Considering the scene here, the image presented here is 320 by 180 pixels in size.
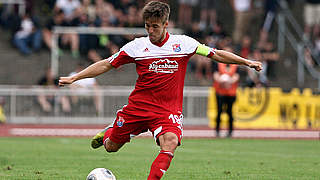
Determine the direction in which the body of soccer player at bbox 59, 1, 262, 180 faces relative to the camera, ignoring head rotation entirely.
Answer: toward the camera

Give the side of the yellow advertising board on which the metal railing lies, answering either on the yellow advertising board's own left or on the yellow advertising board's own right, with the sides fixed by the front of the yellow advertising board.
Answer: on the yellow advertising board's own right

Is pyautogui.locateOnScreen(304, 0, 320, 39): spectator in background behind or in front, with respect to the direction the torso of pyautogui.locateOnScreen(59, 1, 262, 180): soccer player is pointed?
behind

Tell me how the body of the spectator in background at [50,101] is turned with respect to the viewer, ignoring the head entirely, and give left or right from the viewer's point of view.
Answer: facing the viewer

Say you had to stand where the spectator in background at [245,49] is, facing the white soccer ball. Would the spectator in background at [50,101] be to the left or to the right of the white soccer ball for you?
right

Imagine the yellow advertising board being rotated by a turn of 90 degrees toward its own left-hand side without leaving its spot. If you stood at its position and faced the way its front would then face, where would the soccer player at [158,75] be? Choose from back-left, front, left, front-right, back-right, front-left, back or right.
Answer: right

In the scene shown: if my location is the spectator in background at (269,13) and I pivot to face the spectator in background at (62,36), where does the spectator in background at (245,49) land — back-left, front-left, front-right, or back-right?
front-left

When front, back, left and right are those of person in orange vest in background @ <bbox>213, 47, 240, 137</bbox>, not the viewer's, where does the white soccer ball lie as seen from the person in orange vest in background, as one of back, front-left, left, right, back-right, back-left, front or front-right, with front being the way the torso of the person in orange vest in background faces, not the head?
front

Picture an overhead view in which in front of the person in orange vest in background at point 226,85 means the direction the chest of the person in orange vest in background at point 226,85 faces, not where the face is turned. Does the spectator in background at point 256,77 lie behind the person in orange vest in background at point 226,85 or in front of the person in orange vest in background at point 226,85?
behind

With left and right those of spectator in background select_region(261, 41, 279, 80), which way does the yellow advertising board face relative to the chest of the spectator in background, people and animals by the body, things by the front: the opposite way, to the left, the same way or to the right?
the same way

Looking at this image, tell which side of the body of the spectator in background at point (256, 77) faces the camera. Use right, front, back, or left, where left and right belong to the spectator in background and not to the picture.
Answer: front
